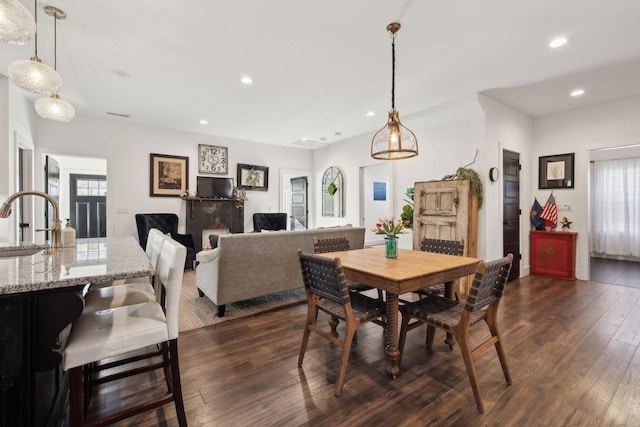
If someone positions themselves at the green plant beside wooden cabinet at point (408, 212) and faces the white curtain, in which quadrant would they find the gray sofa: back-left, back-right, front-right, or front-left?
back-right

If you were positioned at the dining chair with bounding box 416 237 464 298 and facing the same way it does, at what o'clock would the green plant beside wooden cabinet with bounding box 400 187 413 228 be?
The green plant beside wooden cabinet is roughly at 4 o'clock from the dining chair.

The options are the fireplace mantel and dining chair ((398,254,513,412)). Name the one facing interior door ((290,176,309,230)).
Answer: the dining chair

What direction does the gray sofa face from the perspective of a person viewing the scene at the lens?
facing away from the viewer and to the left of the viewer

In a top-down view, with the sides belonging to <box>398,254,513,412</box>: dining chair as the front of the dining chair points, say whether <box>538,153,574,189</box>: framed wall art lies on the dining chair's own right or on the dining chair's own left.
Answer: on the dining chair's own right

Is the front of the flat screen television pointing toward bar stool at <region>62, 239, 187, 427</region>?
yes

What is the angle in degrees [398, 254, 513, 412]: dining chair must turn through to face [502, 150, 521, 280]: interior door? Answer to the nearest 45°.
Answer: approximately 45° to its right

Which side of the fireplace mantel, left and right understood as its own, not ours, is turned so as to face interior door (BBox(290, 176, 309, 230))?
left

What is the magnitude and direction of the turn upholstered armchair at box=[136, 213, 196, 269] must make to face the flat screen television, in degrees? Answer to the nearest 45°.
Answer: approximately 45° to its left

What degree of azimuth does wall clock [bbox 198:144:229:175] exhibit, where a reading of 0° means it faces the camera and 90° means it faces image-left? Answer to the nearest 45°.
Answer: approximately 0°

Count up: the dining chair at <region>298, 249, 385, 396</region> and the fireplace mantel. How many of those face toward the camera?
1

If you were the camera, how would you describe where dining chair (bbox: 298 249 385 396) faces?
facing away from the viewer and to the right of the viewer

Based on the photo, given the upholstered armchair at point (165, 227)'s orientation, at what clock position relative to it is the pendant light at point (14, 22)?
The pendant light is roughly at 2 o'clock from the upholstered armchair.

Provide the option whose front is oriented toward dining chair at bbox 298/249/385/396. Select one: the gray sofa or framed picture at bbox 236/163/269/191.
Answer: the framed picture
